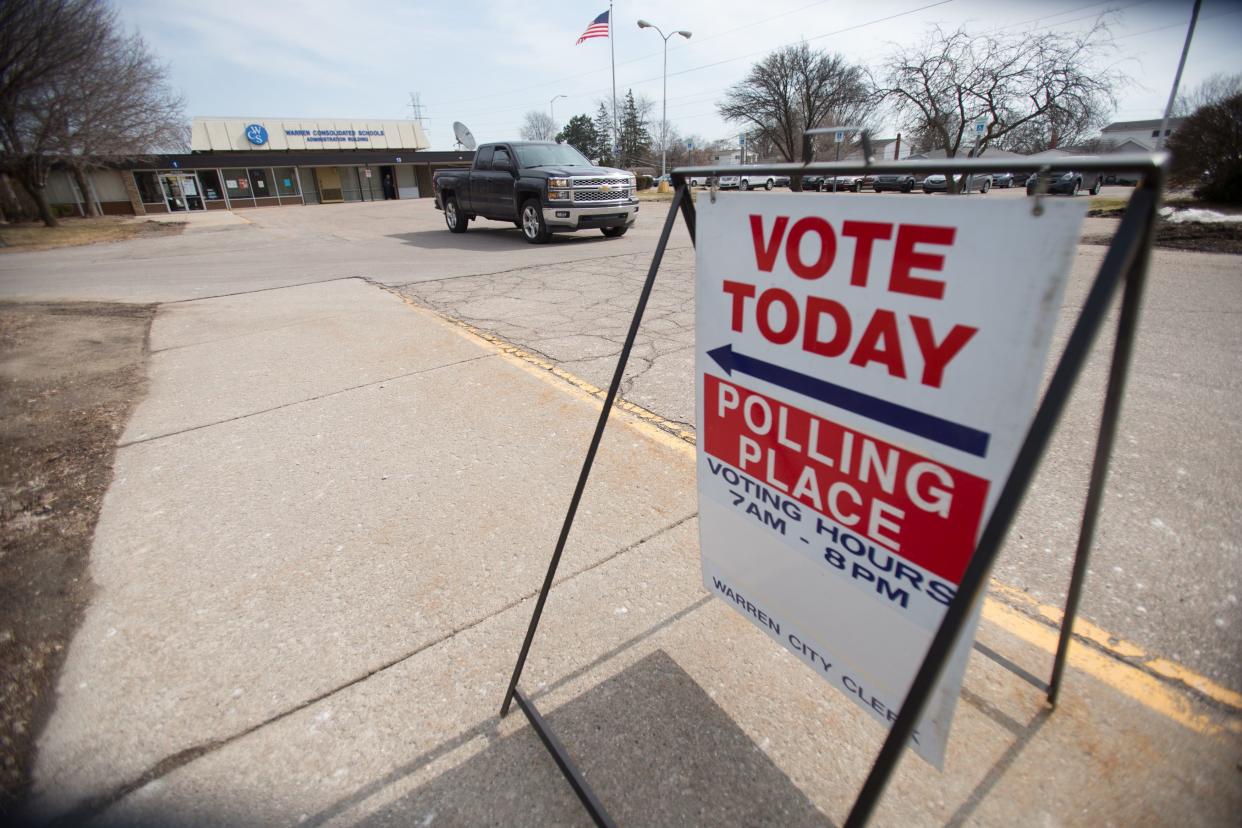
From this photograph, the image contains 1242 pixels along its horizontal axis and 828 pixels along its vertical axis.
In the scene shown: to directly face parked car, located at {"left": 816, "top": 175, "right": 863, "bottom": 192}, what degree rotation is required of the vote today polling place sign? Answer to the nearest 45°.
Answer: approximately 135° to its right

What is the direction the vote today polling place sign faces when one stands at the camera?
facing the viewer and to the left of the viewer

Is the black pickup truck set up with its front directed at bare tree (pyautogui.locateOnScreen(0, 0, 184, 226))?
no

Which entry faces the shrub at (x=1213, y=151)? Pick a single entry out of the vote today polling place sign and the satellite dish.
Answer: the satellite dish

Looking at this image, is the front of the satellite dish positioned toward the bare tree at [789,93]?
no

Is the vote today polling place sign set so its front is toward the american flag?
no

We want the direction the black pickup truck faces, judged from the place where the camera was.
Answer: facing the viewer and to the right of the viewer

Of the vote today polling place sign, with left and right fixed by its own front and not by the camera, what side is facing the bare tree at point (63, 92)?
right

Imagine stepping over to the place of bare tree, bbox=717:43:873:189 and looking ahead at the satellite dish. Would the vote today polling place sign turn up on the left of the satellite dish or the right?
left

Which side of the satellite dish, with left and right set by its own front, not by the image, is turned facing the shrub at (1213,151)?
front

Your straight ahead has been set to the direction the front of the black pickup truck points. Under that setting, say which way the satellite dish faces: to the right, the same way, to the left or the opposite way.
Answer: the same way

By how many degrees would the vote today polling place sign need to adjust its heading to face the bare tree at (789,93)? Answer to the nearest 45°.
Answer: approximately 135° to its right

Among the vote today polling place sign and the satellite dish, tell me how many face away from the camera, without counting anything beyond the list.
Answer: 0

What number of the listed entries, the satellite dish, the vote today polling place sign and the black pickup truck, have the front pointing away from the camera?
0

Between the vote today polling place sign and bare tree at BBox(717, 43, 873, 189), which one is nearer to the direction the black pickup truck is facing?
the vote today polling place sign

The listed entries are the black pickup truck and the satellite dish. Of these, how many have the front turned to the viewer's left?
0
